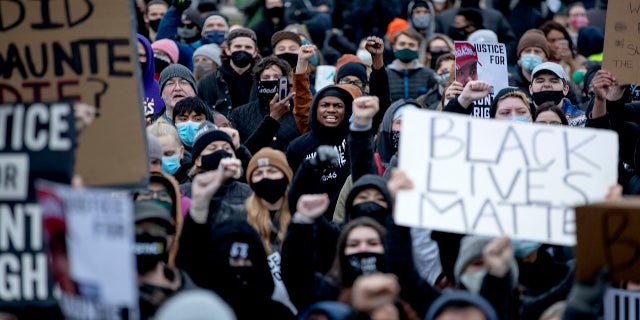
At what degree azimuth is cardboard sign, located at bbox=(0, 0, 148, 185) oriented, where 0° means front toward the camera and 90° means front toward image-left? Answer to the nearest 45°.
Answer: approximately 0°

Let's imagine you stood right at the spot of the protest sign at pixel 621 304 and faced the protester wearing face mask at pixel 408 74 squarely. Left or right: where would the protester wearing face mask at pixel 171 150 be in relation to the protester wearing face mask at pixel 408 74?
left

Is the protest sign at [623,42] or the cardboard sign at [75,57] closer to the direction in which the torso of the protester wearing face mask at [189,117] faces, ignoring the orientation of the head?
the cardboard sign

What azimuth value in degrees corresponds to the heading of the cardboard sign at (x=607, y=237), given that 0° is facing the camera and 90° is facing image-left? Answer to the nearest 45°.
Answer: approximately 0°

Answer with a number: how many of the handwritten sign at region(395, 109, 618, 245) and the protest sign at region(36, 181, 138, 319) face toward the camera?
2

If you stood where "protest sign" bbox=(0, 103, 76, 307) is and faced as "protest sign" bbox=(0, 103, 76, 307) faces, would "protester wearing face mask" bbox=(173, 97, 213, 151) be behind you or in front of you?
behind

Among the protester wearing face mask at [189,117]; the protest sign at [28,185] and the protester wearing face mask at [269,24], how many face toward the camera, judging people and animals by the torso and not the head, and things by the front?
3
